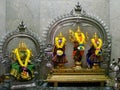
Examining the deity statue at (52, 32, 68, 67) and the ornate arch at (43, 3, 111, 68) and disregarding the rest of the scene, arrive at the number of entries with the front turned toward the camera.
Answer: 2

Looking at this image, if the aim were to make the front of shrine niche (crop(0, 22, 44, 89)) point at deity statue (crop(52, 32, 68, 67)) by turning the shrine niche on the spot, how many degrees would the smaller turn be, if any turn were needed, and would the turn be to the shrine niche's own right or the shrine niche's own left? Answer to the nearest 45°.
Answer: approximately 90° to the shrine niche's own left

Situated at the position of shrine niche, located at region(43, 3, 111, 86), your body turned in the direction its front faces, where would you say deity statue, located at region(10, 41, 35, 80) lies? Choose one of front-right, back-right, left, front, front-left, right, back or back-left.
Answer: right

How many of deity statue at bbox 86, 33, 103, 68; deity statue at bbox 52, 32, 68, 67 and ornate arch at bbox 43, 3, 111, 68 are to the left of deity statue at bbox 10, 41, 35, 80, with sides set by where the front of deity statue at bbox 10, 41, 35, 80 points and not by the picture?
3

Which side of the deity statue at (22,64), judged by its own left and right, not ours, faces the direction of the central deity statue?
left

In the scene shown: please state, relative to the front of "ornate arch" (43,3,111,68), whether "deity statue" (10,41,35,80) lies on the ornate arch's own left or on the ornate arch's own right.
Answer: on the ornate arch's own right

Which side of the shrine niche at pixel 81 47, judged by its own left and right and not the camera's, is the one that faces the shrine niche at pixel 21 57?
right

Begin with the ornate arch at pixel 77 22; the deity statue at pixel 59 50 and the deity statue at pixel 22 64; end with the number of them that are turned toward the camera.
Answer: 3

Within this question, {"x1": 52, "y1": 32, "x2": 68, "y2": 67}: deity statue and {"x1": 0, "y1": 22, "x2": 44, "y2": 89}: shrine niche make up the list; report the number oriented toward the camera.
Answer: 2

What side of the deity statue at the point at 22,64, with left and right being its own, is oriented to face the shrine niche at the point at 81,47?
left
